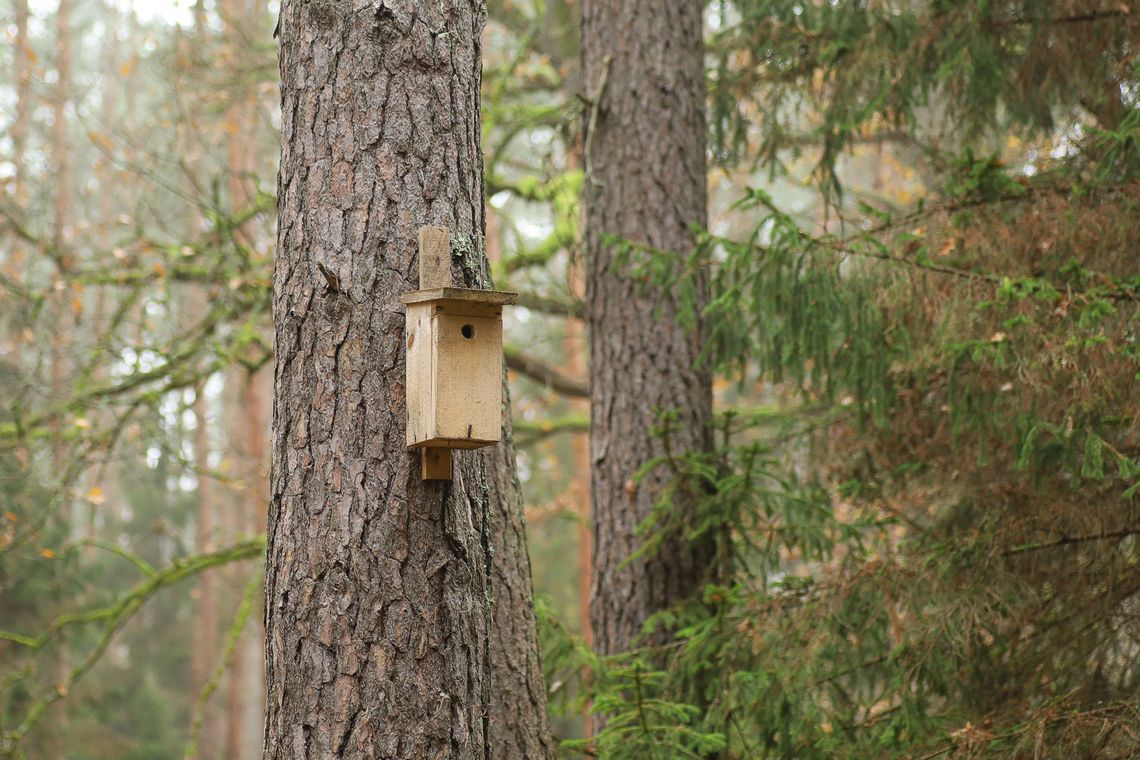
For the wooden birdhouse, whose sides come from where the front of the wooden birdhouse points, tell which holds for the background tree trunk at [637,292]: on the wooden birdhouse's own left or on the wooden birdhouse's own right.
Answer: on the wooden birdhouse's own left

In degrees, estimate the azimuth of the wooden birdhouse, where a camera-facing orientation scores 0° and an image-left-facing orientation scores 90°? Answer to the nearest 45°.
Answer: approximately 315°

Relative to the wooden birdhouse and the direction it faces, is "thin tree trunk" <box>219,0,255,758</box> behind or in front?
behind

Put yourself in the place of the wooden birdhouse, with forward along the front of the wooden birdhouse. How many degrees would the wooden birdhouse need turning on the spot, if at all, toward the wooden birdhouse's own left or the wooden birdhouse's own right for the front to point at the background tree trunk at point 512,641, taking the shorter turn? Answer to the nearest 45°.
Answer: approximately 135° to the wooden birdhouse's own left
